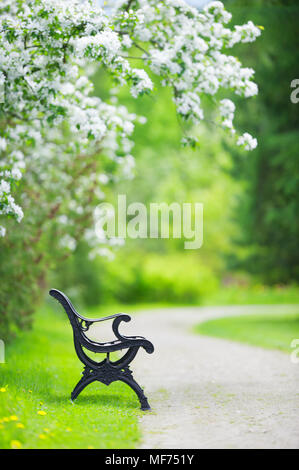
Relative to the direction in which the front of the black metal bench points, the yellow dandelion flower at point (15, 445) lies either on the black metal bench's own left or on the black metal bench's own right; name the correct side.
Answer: on the black metal bench's own right

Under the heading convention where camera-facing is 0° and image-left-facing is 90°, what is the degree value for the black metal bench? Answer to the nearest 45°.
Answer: approximately 270°

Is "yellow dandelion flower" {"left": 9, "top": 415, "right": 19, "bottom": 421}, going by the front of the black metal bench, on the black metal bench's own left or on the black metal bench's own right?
on the black metal bench's own right
